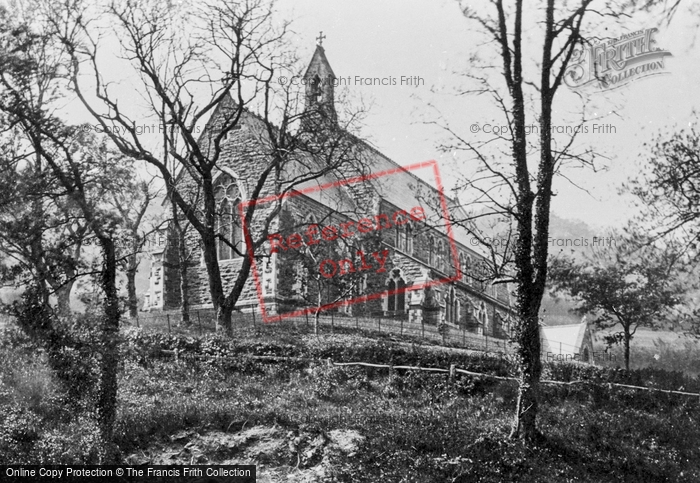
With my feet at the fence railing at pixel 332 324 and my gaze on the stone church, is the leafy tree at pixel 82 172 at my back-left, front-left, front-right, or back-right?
back-left

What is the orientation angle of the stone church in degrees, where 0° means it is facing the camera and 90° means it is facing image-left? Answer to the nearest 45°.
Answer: approximately 45°

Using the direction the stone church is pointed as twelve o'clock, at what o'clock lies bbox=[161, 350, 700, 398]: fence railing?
The fence railing is roughly at 10 o'clock from the stone church.

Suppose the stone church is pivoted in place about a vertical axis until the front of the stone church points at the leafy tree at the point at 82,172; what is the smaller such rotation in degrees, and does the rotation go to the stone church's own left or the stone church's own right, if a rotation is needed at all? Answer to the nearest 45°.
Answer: approximately 45° to the stone church's own left
